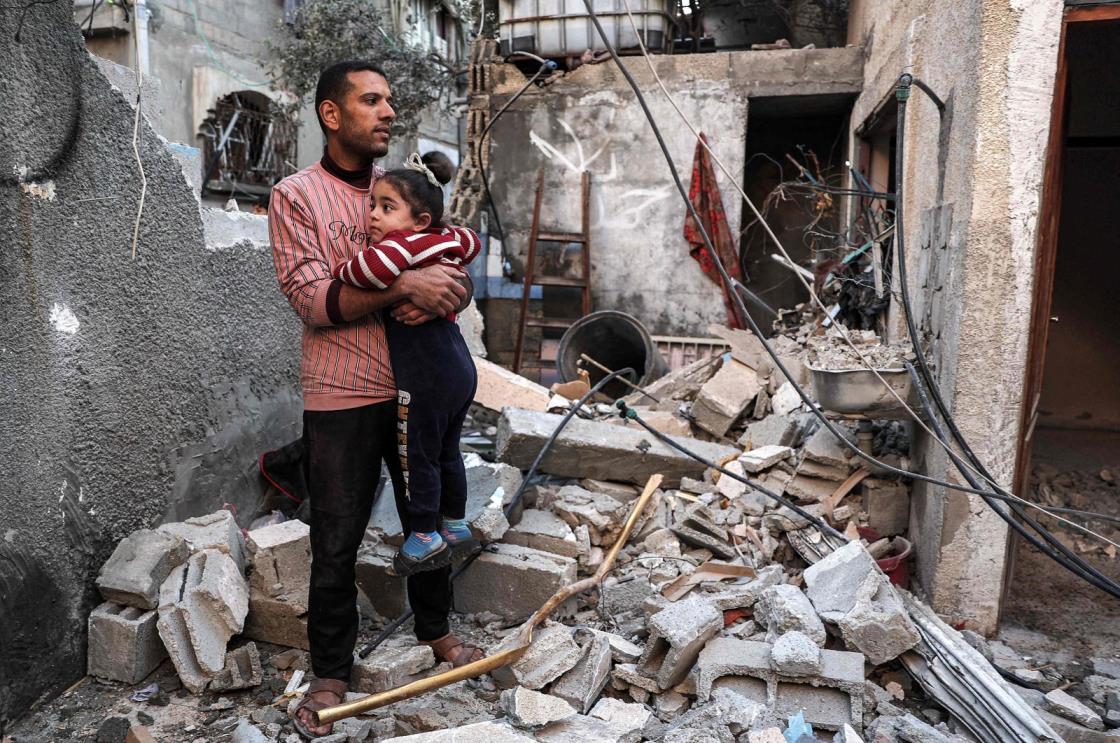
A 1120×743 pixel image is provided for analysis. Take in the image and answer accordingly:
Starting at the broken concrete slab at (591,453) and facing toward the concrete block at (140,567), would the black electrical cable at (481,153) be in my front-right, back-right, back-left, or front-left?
back-right

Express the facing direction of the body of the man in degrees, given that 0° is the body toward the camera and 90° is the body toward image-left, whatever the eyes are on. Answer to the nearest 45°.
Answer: approximately 315°

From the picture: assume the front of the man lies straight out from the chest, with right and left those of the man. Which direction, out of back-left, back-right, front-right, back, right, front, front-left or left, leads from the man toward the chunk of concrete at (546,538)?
left

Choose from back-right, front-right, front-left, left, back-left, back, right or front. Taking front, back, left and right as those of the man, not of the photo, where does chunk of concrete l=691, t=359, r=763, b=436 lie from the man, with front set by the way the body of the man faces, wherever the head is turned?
left

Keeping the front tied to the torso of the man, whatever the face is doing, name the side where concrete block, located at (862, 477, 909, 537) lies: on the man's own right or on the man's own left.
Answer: on the man's own left

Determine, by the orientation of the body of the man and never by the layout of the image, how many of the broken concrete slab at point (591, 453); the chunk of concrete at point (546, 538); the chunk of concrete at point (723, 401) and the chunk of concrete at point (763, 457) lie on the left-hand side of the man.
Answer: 4

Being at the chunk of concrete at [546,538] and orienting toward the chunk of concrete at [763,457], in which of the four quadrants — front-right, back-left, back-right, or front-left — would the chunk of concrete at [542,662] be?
back-right

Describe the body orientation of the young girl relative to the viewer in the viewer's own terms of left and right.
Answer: facing to the left of the viewer

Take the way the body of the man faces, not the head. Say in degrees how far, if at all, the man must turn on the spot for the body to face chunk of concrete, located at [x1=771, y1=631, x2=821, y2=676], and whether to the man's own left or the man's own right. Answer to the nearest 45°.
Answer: approximately 45° to the man's own left
